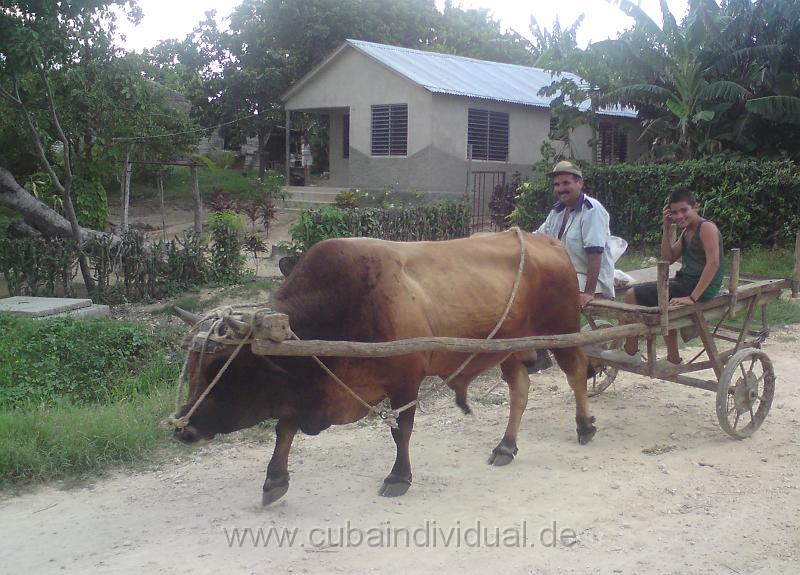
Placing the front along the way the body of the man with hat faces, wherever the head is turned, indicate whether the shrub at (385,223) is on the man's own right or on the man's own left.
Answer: on the man's own right

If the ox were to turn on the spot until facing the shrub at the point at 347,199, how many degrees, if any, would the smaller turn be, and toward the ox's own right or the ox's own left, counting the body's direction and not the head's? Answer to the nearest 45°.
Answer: approximately 135° to the ox's own right

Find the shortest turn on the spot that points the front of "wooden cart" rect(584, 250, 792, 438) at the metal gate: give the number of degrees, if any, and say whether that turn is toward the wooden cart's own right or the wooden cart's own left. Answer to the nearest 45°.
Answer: approximately 135° to the wooden cart's own right

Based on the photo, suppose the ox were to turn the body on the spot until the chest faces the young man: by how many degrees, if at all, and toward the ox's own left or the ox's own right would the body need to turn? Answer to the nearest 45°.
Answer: approximately 180°

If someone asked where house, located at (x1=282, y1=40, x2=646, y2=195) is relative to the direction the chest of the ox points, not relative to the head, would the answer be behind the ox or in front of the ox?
behind

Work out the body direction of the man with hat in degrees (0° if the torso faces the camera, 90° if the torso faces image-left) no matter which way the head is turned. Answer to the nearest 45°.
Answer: approximately 45°

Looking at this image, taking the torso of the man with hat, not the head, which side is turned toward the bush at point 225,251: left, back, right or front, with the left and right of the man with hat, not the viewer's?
right

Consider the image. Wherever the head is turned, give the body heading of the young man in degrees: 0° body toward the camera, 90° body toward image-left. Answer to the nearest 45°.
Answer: approximately 45°

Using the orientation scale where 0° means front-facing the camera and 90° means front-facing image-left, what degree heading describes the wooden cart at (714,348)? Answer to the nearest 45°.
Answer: approximately 45°
